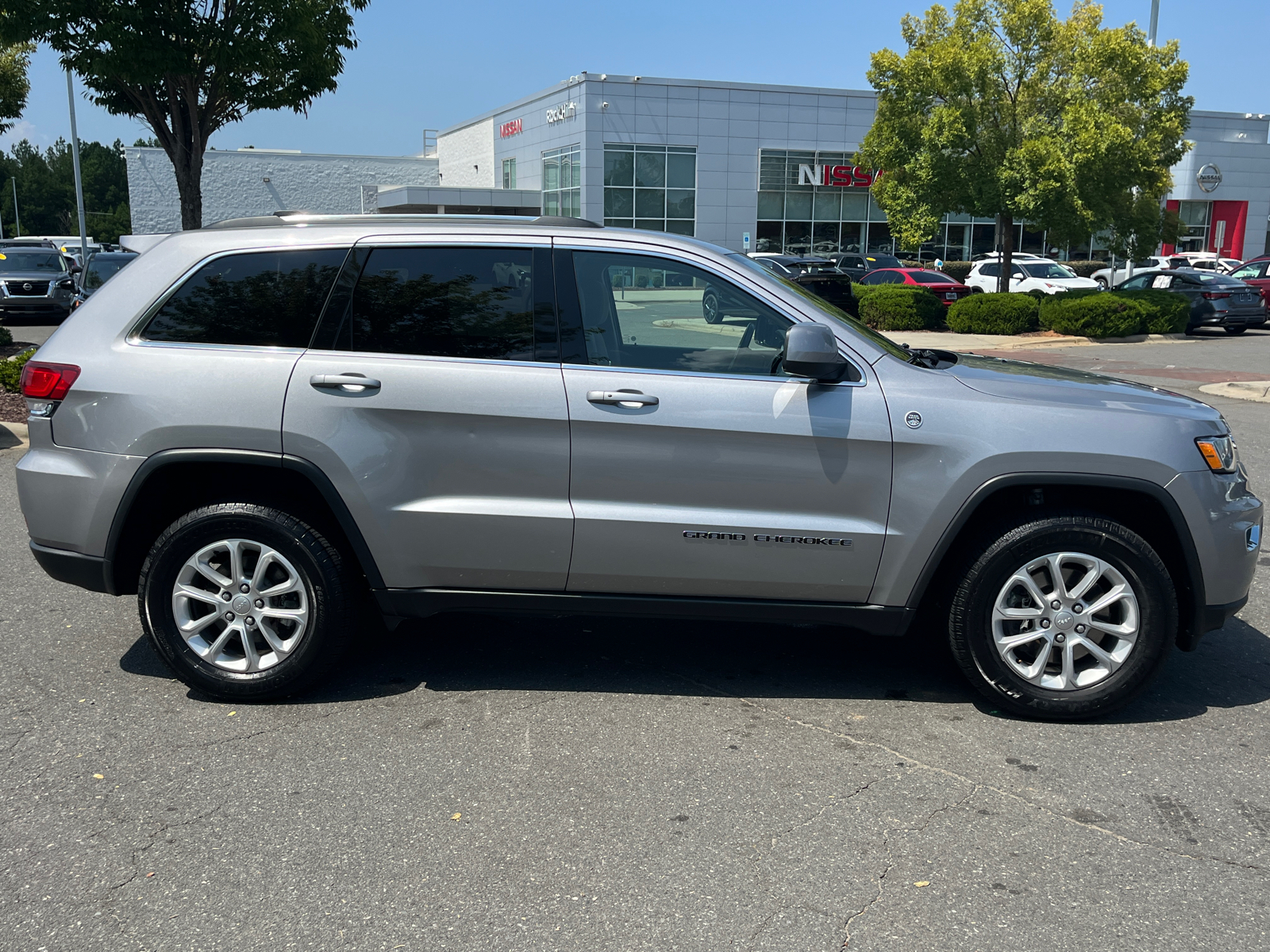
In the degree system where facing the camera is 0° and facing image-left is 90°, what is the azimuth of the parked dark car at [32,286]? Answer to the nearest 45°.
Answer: approximately 0°

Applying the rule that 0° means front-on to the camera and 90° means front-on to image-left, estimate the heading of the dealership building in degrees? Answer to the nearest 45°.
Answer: approximately 0°

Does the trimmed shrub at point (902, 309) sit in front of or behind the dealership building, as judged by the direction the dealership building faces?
in front

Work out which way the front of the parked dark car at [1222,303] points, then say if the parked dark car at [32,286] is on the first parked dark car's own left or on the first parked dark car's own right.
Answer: on the first parked dark car's own left

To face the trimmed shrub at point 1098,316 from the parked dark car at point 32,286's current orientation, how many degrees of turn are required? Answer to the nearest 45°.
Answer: approximately 45° to its left

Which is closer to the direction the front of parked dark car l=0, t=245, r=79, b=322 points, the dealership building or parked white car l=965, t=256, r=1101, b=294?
the parked white car

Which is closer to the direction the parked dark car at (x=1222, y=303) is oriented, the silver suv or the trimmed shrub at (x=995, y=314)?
the trimmed shrub

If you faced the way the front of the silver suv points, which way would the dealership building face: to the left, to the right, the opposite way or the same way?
to the right

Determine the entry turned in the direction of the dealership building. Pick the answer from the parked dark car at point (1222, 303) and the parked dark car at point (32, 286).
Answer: the parked dark car at point (1222, 303)

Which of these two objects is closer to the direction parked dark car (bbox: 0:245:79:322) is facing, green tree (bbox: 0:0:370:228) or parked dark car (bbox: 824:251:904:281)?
the green tree

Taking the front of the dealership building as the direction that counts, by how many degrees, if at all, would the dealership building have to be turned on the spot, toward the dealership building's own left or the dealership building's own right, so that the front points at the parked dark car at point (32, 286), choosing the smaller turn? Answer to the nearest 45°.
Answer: approximately 45° to the dealership building's own right

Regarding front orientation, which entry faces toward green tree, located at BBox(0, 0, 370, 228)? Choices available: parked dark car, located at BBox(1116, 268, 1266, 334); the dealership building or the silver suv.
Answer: the dealership building

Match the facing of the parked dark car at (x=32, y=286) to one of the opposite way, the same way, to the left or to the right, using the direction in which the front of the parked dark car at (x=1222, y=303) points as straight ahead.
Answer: the opposite way

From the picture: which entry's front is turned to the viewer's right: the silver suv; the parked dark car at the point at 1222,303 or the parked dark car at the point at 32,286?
the silver suv

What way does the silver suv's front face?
to the viewer's right

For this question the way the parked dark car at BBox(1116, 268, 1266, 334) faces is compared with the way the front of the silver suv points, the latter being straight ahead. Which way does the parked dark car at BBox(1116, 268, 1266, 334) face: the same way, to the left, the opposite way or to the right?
to the left
